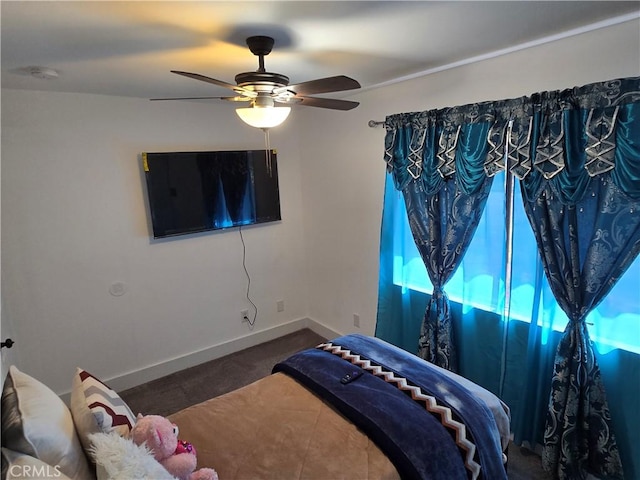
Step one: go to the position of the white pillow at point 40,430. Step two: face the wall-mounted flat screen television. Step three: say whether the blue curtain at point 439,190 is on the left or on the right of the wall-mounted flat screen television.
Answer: right

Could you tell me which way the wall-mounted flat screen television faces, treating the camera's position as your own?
facing the viewer and to the right of the viewer

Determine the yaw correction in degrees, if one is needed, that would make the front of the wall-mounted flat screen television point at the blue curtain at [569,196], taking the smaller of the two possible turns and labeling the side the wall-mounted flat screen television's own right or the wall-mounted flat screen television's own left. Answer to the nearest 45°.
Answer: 0° — it already faces it

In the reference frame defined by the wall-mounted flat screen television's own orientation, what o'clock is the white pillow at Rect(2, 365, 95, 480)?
The white pillow is roughly at 2 o'clock from the wall-mounted flat screen television.

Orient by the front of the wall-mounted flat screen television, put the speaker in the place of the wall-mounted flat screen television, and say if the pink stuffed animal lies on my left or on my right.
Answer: on my right

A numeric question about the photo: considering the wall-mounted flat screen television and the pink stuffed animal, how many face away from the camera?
0

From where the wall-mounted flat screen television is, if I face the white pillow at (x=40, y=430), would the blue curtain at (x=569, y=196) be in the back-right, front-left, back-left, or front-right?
front-left

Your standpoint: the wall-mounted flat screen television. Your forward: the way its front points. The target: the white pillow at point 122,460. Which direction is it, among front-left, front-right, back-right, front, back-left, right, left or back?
front-right
